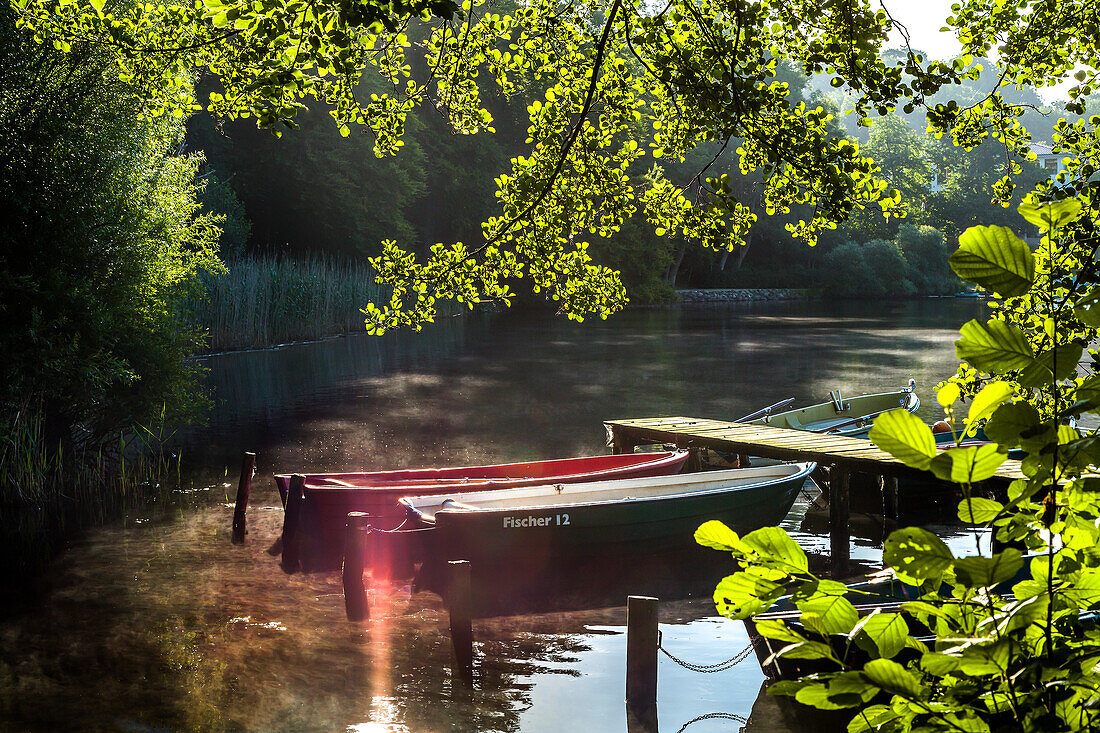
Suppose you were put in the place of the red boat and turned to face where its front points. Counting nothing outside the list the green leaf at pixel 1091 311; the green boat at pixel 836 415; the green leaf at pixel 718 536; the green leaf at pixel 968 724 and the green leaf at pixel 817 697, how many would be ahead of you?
1

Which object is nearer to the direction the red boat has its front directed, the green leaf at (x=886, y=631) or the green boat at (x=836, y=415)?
the green boat

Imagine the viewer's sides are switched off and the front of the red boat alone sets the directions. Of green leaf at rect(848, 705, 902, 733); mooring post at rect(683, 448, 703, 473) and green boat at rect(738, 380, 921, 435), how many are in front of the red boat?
2

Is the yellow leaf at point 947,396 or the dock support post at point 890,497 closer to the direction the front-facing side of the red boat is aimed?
the dock support post

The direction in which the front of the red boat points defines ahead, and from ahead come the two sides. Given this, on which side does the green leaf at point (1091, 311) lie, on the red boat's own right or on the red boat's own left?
on the red boat's own right

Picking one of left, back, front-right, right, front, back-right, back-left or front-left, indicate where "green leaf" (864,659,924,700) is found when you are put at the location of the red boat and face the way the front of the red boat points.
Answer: back-right

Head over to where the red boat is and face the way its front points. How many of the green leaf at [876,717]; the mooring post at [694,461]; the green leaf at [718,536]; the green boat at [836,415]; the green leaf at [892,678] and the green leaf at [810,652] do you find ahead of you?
2

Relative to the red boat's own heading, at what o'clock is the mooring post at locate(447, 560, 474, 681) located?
The mooring post is roughly at 4 o'clock from the red boat.

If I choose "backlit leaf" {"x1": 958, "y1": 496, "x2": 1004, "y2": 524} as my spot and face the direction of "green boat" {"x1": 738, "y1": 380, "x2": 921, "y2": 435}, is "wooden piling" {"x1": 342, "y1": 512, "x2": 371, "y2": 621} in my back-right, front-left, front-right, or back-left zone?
front-left

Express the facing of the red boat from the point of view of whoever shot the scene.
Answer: facing away from the viewer and to the right of the viewer
